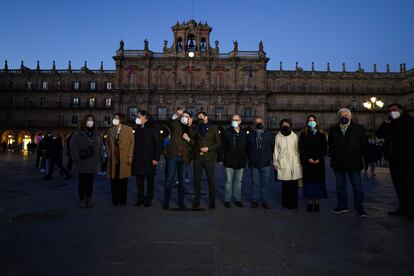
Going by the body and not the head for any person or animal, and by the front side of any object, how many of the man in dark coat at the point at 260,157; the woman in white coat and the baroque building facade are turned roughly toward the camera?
3

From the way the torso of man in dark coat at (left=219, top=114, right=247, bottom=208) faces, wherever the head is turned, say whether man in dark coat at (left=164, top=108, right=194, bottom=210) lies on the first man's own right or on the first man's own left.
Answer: on the first man's own right

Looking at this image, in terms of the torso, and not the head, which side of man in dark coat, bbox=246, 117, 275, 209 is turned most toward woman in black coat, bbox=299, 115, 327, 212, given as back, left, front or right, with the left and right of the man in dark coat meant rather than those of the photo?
left

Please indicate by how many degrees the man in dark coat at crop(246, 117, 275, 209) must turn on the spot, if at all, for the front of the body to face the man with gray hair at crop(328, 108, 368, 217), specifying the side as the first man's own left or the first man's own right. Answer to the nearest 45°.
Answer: approximately 90° to the first man's own left

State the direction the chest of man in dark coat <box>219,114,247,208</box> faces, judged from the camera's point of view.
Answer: toward the camera

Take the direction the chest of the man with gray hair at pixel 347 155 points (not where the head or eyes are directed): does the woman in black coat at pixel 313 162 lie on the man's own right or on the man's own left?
on the man's own right

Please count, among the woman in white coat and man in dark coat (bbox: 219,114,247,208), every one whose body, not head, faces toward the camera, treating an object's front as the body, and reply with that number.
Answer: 2

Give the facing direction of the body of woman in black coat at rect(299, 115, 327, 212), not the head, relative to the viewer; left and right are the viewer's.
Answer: facing the viewer

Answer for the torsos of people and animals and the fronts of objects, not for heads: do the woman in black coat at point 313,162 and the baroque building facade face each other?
no

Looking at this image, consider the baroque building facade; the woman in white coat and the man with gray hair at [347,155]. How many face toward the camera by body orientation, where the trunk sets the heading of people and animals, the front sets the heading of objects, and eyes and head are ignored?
3

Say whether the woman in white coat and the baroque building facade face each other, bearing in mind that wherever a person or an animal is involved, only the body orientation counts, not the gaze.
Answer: no

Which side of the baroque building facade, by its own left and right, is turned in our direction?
front

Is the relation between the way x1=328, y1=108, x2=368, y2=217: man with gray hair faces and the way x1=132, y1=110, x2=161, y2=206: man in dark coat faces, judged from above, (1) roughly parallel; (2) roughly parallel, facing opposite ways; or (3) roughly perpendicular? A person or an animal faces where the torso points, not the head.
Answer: roughly parallel

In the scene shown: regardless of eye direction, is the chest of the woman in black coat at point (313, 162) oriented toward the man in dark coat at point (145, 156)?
no

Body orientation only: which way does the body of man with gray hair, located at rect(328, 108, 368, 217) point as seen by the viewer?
toward the camera

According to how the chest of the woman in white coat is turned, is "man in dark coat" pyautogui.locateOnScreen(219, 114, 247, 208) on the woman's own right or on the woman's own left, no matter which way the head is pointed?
on the woman's own right

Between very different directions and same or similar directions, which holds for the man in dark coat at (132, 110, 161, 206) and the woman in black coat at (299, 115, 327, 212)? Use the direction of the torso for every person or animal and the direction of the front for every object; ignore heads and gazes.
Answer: same or similar directions

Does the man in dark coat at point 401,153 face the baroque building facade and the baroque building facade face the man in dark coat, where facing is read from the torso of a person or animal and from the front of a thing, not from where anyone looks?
no

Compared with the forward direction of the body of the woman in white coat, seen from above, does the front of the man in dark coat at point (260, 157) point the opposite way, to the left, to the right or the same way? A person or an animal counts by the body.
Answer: the same way

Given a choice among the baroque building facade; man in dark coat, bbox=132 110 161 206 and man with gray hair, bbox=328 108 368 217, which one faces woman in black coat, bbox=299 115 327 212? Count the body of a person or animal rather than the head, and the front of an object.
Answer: the baroque building facade
